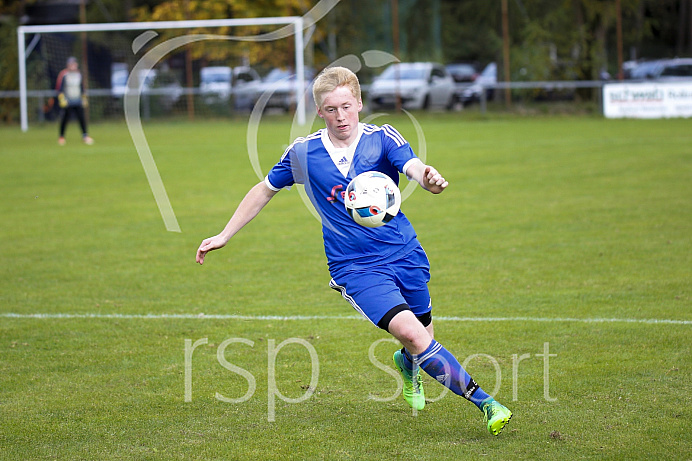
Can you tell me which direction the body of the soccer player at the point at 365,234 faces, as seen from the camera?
toward the camera

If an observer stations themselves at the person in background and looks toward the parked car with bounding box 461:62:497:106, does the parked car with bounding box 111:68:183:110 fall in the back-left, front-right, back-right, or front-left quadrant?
front-left

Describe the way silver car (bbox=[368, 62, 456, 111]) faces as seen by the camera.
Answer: facing the viewer and to the left of the viewer

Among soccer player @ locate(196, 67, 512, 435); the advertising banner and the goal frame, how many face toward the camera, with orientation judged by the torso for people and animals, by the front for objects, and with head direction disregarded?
3

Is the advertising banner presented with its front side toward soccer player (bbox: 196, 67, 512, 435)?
yes

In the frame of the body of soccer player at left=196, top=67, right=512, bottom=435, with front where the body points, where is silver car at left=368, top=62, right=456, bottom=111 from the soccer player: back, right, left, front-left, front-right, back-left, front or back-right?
back

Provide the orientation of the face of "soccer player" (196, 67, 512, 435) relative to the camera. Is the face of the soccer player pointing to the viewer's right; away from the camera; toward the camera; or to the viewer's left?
toward the camera

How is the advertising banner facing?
toward the camera

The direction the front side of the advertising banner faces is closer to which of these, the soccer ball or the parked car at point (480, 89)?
the soccer ball

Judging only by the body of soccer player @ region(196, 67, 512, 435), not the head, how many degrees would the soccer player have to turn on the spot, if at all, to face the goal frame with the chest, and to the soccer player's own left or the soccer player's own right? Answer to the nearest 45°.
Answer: approximately 180°

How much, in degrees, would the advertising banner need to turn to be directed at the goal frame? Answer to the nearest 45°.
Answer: approximately 90° to its right
